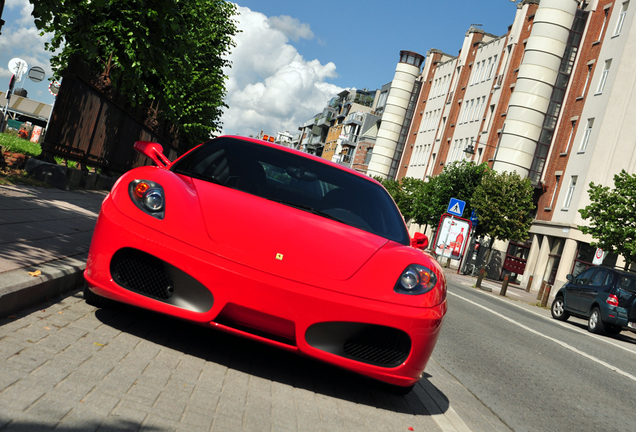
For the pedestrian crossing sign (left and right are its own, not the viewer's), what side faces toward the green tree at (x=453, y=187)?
back

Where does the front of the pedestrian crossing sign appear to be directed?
toward the camera

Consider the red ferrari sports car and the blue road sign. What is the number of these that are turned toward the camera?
2

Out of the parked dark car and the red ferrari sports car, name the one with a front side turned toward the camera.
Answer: the red ferrari sports car

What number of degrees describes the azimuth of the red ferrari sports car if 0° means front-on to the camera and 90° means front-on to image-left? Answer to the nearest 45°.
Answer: approximately 0°

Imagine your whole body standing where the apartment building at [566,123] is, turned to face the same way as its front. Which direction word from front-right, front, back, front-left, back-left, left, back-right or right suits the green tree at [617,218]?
front-left

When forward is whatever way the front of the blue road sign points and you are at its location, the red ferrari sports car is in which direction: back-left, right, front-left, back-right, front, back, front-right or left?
front

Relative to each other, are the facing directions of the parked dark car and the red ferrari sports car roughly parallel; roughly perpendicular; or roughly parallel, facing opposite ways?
roughly parallel, facing opposite ways

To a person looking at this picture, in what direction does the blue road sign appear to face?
facing the viewer

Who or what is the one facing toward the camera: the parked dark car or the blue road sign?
the blue road sign

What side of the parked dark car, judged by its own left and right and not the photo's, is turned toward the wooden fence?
left

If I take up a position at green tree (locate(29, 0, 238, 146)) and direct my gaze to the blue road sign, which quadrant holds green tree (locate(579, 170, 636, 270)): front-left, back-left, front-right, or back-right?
front-right

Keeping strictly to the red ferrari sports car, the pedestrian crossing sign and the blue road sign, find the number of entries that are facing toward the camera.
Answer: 3

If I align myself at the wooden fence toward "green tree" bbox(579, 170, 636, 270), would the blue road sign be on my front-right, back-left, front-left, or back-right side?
front-left
